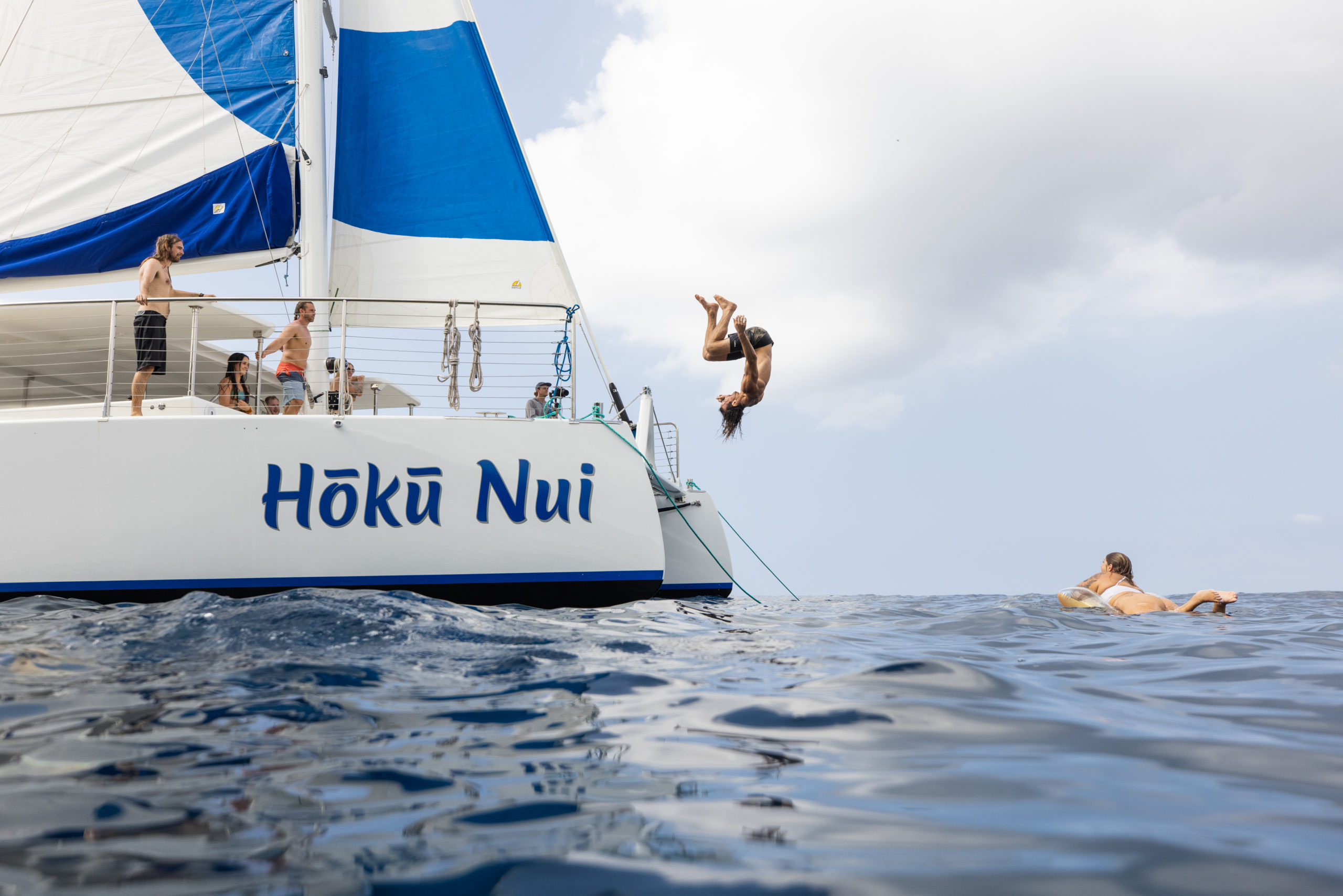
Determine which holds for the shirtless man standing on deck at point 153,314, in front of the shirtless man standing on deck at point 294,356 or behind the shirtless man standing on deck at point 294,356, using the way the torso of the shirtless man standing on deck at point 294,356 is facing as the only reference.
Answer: behind

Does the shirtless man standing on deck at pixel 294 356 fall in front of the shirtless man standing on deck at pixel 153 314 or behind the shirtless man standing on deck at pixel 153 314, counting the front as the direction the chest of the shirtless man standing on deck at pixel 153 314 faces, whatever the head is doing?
in front

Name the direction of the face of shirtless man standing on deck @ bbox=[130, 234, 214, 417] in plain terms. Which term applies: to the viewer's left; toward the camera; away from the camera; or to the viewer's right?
to the viewer's right

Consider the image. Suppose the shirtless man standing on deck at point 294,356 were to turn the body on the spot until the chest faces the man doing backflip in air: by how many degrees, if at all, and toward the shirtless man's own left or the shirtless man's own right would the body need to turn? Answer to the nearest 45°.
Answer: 0° — they already face them

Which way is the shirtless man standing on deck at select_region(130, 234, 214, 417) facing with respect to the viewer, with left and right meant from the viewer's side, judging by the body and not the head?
facing to the right of the viewer
